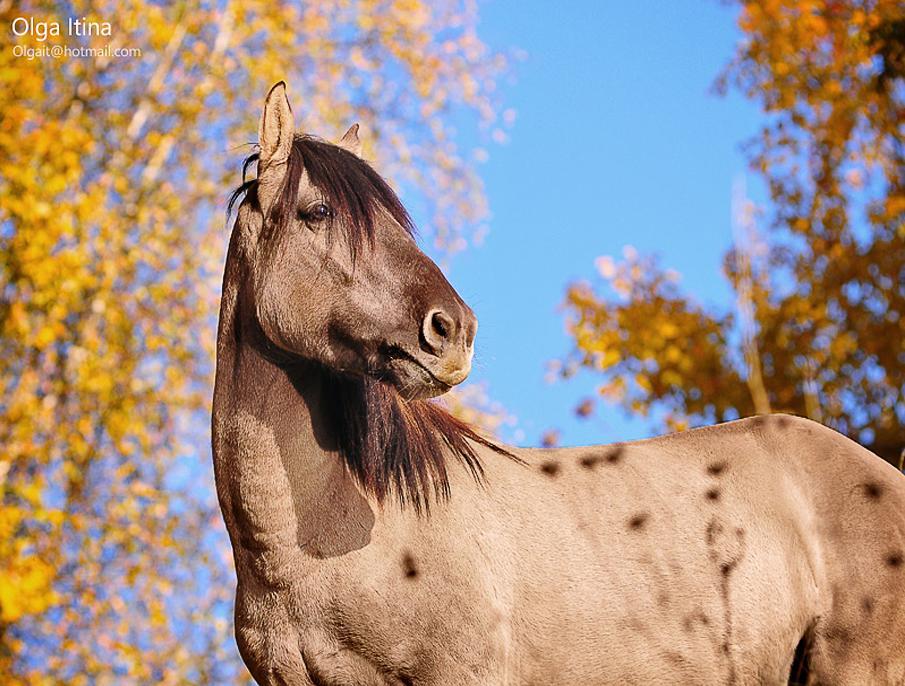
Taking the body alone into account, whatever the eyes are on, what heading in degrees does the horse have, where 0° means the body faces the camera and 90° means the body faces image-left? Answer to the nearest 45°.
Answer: approximately 90°
